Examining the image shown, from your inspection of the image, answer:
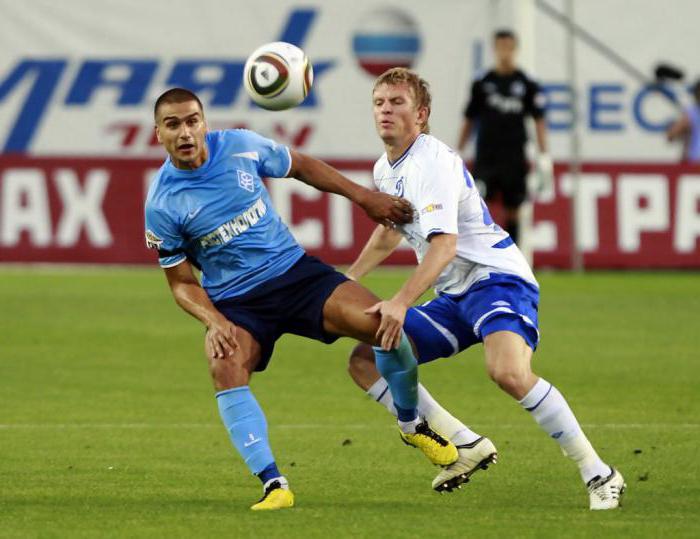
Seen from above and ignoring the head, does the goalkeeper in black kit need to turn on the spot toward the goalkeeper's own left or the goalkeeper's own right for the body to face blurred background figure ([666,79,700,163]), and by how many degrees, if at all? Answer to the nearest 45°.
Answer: approximately 135° to the goalkeeper's own left

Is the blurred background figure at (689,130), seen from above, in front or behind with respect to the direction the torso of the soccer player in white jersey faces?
behind

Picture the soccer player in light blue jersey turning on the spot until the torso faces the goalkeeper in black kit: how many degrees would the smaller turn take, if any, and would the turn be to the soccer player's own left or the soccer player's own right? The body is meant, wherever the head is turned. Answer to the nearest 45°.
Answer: approximately 180°

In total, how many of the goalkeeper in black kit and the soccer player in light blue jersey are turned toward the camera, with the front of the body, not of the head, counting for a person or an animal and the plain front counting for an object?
2

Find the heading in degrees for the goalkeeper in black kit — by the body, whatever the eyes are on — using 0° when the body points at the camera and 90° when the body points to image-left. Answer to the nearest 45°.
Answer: approximately 0°

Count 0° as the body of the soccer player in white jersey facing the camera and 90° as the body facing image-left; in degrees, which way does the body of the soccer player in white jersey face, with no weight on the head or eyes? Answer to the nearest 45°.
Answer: approximately 45°

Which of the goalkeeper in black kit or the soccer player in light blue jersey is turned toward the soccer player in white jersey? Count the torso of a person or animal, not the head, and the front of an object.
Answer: the goalkeeper in black kit

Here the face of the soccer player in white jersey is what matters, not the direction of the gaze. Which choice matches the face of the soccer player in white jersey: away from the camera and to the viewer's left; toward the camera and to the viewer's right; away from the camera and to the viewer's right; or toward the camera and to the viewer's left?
toward the camera and to the viewer's left

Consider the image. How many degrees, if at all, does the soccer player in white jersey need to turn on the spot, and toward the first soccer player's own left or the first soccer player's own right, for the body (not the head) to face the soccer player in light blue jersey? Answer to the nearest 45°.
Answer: approximately 45° to the first soccer player's own right

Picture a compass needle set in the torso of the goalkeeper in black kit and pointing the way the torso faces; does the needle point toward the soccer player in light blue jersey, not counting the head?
yes

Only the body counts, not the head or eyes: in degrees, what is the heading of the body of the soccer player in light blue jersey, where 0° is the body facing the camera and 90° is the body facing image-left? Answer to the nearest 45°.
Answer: approximately 0°

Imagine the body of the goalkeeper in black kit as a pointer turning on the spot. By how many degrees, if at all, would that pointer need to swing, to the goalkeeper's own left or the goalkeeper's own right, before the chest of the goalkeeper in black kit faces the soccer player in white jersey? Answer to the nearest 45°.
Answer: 0° — they already face them
